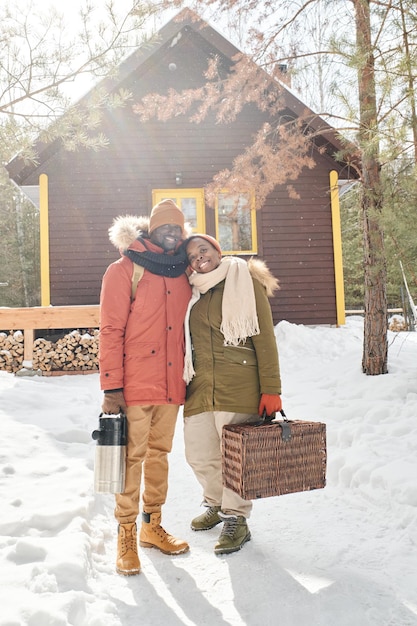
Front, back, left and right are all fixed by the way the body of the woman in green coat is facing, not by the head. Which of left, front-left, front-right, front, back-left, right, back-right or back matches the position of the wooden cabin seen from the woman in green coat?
back-right

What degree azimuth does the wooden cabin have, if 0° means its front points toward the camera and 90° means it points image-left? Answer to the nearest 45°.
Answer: approximately 0°

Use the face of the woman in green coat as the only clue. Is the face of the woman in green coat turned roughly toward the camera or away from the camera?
toward the camera

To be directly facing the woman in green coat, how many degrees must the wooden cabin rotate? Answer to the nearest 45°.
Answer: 0° — it already faces them

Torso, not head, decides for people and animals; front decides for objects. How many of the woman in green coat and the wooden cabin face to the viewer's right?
0

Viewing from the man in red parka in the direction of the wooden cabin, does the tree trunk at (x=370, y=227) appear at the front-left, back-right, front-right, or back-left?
front-right

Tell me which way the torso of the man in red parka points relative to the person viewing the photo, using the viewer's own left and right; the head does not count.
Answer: facing the viewer and to the right of the viewer

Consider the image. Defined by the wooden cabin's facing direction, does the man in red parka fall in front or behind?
in front

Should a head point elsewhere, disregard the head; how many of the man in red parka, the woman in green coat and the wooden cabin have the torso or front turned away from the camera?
0

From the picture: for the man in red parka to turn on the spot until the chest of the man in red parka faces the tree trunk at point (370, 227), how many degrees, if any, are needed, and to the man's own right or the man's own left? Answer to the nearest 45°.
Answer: approximately 90° to the man's own left

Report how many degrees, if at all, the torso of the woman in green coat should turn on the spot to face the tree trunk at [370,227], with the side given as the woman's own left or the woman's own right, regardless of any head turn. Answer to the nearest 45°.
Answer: approximately 180°

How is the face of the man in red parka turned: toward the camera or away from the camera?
toward the camera

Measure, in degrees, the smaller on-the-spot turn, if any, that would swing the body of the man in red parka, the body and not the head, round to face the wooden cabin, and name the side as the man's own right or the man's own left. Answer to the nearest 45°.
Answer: approximately 135° to the man's own left

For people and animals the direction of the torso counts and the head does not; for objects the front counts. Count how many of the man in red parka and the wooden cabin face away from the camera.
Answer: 0
